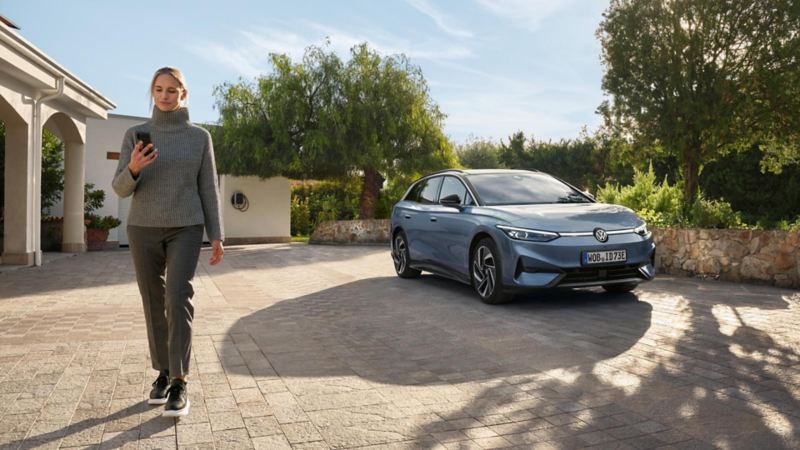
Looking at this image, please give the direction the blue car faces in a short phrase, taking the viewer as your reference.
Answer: facing the viewer and to the right of the viewer

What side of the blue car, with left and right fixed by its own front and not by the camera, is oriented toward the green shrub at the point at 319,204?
back

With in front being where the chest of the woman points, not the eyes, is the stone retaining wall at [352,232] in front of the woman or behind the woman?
behind

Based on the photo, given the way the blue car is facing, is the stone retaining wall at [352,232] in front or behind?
behind

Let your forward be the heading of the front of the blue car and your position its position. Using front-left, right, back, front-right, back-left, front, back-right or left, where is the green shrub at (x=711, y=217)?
left

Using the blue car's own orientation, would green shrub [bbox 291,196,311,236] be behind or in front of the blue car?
behind

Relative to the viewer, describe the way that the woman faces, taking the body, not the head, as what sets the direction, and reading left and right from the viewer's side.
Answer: facing the viewer

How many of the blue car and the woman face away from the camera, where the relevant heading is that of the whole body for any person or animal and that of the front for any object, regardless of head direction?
0

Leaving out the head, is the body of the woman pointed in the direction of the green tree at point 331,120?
no

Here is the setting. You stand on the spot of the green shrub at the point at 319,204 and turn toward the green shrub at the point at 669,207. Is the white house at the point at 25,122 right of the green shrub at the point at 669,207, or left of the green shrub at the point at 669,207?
right

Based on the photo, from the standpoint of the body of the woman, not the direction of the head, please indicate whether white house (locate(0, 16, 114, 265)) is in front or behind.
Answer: behind

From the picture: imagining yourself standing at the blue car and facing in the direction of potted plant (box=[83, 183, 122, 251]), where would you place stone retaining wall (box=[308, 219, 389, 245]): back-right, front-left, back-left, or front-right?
front-right

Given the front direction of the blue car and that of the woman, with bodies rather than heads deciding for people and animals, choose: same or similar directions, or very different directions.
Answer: same or similar directions
